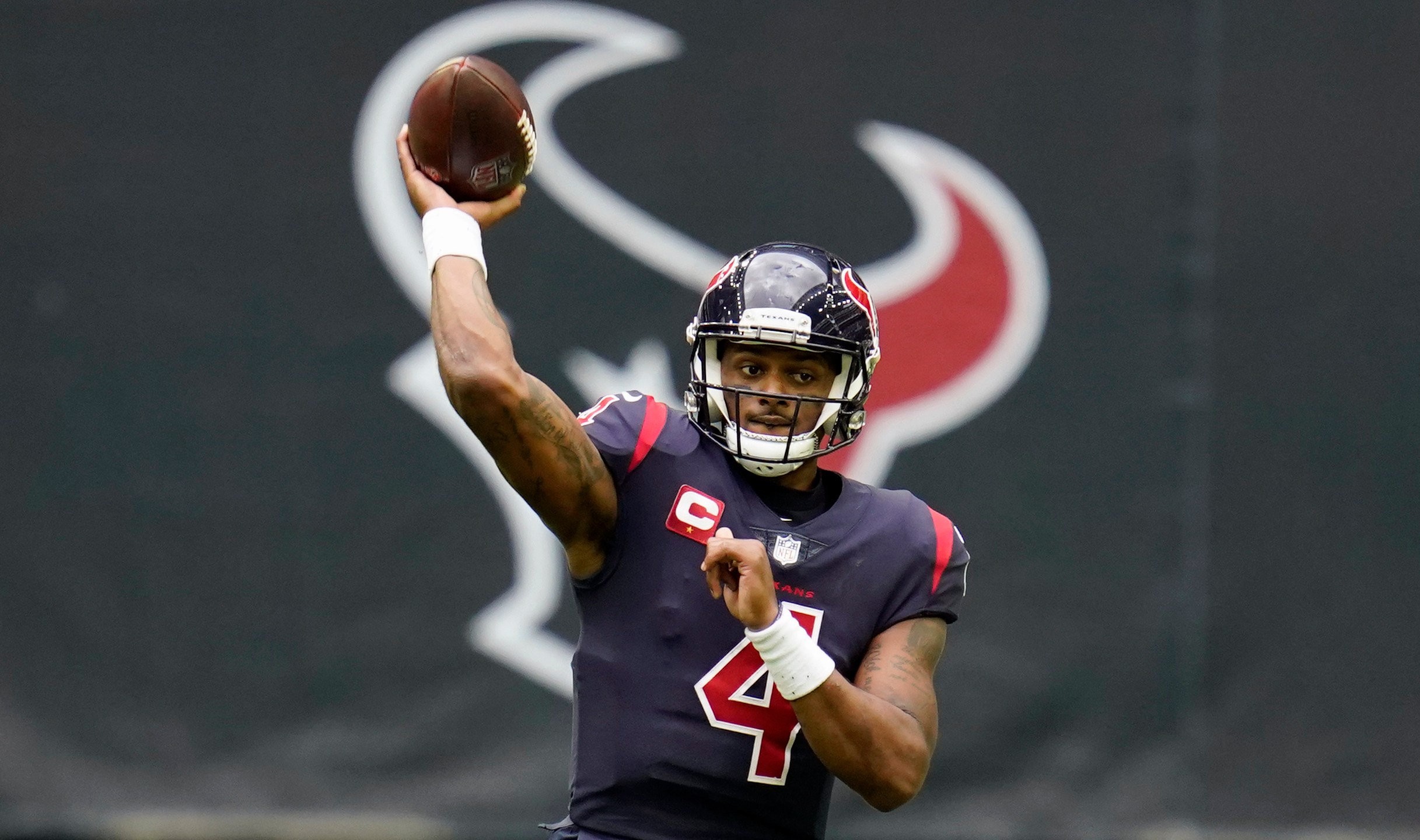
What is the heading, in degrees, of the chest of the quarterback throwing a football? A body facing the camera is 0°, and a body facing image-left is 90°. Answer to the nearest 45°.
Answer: approximately 0°
